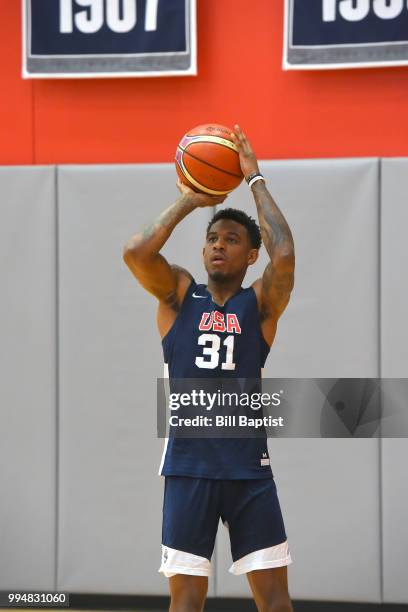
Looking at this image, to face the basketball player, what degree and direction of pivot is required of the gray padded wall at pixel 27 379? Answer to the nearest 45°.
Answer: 0° — it already faces them

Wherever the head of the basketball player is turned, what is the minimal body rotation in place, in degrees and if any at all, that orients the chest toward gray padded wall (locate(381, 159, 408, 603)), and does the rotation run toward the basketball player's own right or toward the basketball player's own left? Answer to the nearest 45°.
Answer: approximately 135° to the basketball player's own left
